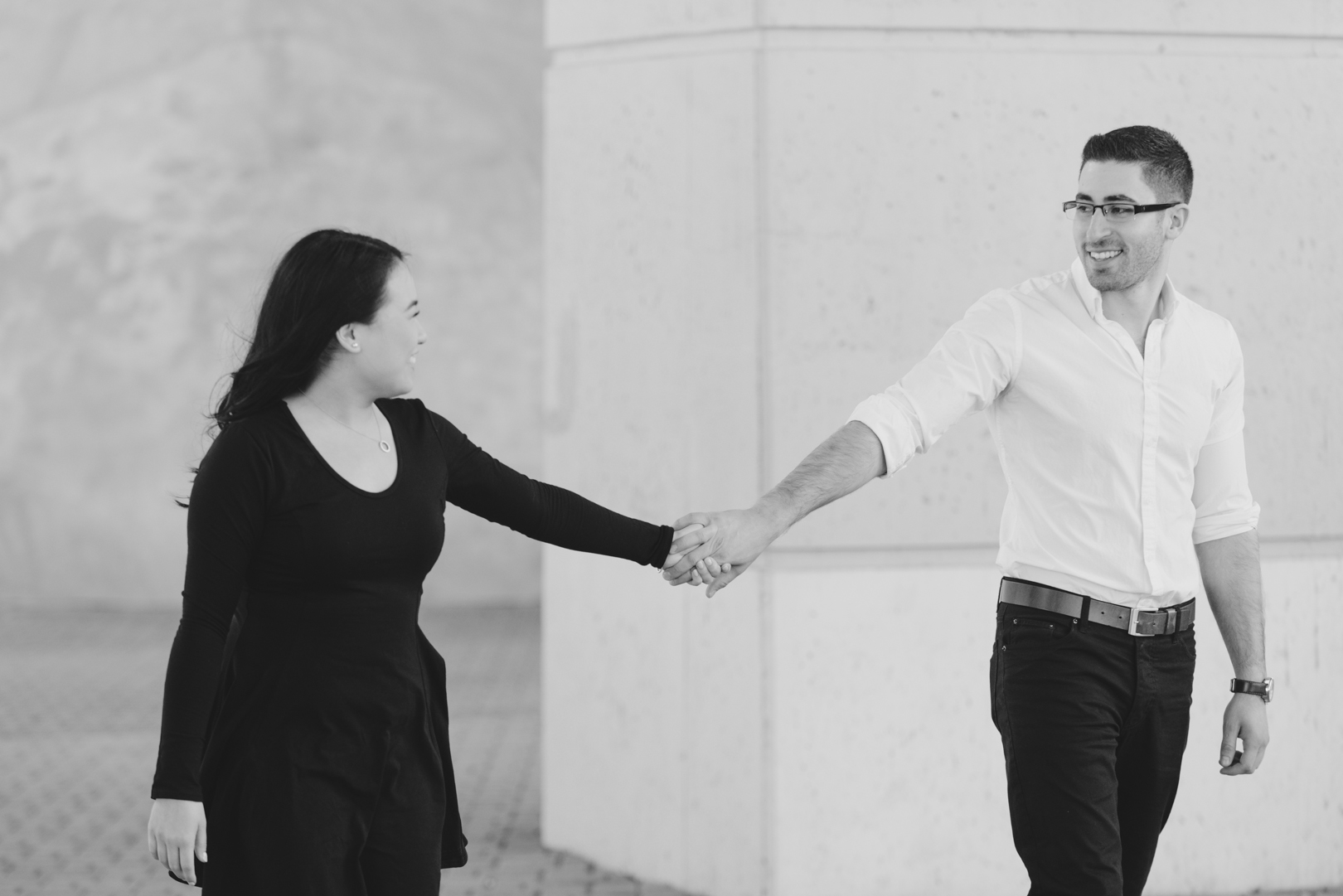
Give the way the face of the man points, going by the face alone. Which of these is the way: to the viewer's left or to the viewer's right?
to the viewer's left

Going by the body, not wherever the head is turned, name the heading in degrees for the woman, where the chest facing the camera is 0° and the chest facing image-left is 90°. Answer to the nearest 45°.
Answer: approximately 315°

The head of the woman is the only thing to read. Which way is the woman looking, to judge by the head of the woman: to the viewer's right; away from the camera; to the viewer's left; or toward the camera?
to the viewer's right
